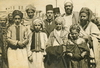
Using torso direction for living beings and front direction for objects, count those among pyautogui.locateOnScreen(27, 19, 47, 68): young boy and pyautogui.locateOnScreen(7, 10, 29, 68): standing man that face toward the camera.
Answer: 2

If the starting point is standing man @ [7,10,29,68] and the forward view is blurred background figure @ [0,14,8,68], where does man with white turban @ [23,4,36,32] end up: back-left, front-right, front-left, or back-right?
back-right

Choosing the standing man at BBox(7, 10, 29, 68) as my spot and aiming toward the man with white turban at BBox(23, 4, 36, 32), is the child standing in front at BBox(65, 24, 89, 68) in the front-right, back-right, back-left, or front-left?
front-right

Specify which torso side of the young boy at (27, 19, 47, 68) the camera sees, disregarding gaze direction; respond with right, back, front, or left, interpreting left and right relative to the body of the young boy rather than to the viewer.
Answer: front

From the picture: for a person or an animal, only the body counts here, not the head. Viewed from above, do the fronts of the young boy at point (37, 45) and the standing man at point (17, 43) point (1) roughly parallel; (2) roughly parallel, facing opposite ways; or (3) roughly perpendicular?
roughly parallel

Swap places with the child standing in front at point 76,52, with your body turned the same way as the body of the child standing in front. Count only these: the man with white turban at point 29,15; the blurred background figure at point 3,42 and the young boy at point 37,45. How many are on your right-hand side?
3

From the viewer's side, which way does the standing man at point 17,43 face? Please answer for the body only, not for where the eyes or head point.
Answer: toward the camera

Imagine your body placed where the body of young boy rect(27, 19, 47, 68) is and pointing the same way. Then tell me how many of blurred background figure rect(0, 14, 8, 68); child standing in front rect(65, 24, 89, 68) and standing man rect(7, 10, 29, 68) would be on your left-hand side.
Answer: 1

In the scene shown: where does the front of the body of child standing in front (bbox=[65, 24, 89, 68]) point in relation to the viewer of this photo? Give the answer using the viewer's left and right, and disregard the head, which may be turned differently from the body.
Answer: facing the viewer

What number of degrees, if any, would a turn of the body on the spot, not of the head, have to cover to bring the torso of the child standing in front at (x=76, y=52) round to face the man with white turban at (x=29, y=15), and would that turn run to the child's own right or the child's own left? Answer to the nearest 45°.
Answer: approximately 90° to the child's own right

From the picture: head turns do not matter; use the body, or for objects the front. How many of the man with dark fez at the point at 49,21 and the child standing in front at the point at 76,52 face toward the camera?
2
